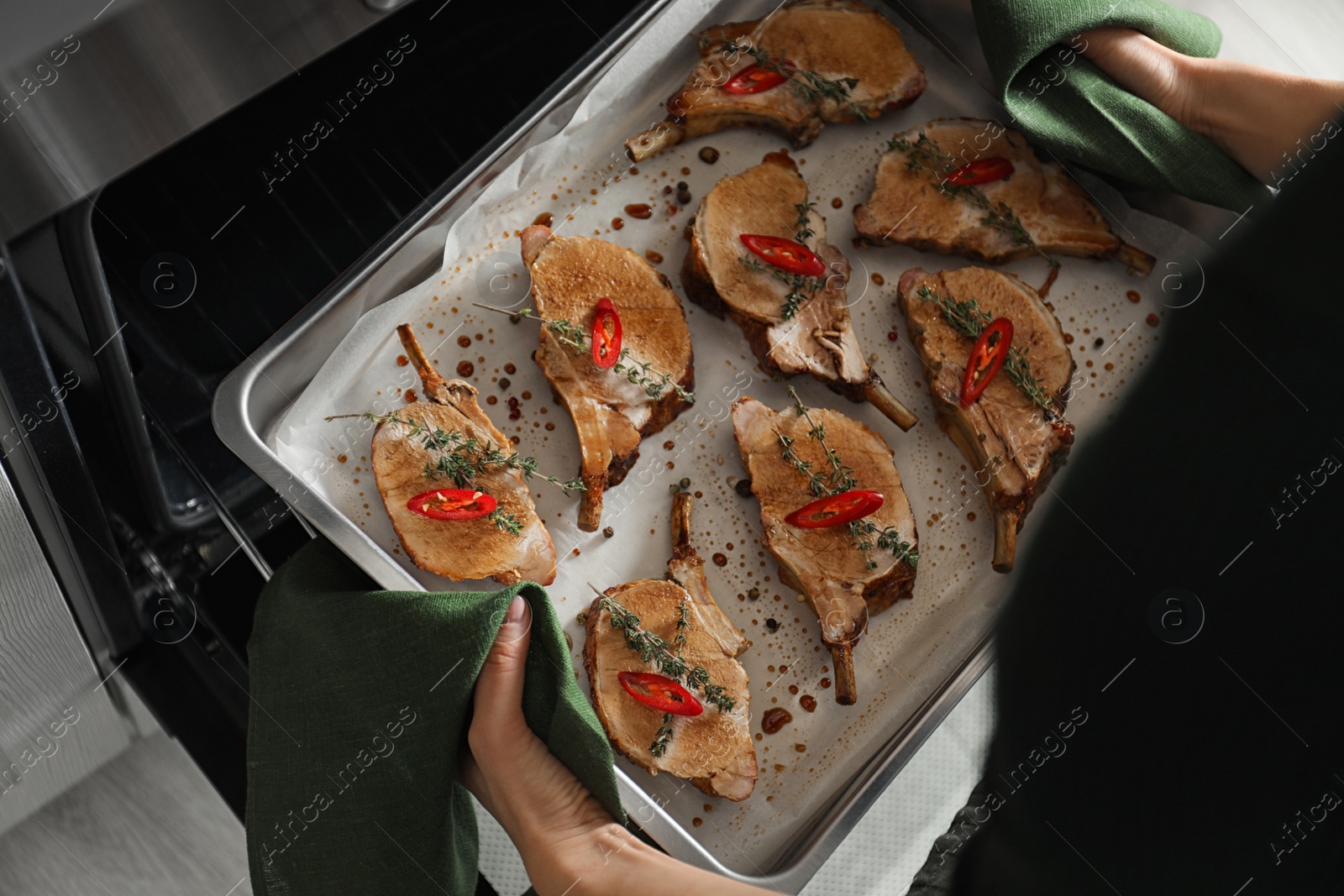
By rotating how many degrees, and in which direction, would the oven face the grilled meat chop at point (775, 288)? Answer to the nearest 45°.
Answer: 0° — it already faces it

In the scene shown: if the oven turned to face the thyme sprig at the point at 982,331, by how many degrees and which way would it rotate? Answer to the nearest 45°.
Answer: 0° — it already faces it

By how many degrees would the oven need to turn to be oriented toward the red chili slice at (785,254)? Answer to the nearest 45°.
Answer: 0° — it already faces it

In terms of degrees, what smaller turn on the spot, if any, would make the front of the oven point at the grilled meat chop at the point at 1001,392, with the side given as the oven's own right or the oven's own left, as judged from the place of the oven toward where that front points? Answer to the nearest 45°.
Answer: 0° — it already faces it

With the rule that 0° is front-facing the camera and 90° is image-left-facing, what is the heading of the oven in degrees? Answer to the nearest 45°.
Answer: approximately 315°
